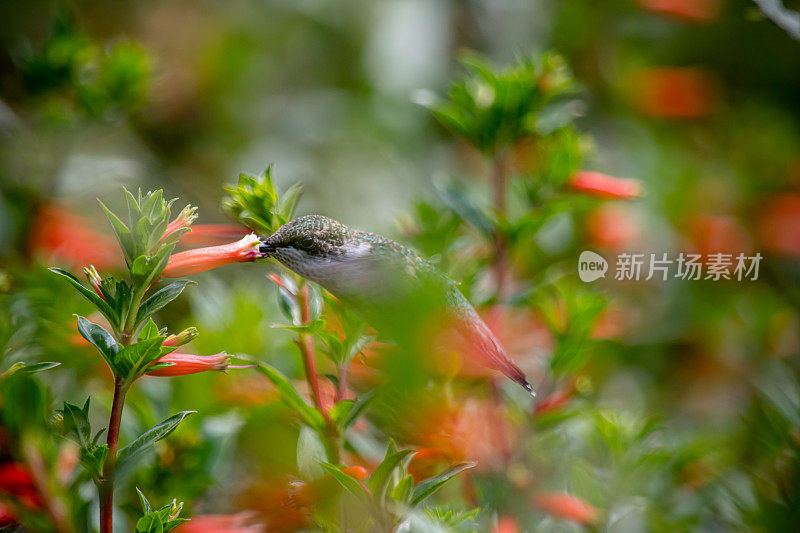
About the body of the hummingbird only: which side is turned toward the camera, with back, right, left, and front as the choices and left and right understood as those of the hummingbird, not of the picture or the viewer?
left
